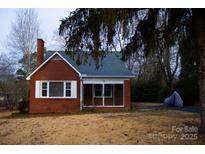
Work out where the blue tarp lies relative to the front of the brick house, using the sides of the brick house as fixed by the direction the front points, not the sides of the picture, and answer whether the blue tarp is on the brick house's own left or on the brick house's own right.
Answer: on the brick house's own left

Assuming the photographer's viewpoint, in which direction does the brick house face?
facing the viewer

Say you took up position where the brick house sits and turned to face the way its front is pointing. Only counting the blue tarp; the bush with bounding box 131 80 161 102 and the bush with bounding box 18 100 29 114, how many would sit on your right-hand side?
1

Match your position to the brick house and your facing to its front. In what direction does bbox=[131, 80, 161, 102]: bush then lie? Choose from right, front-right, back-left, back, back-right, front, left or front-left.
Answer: back-left

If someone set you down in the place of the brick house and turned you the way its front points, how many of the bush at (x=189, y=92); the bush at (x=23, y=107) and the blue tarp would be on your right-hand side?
1

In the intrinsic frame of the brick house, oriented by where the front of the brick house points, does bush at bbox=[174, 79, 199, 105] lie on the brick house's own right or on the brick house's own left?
on the brick house's own left

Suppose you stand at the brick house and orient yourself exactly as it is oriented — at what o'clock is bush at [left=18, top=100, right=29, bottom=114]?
The bush is roughly at 3 o'clock from the brick house.

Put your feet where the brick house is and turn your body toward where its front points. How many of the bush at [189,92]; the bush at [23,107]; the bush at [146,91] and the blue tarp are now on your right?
1
